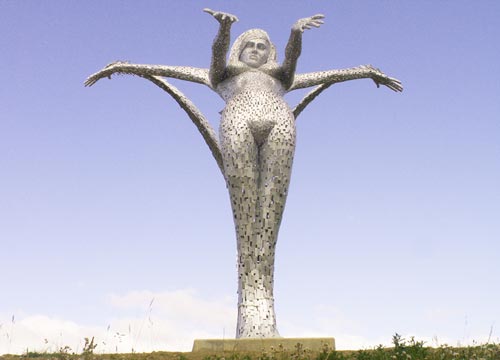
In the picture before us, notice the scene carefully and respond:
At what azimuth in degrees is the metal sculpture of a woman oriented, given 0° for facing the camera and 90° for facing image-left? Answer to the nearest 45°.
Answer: approximately 0°
